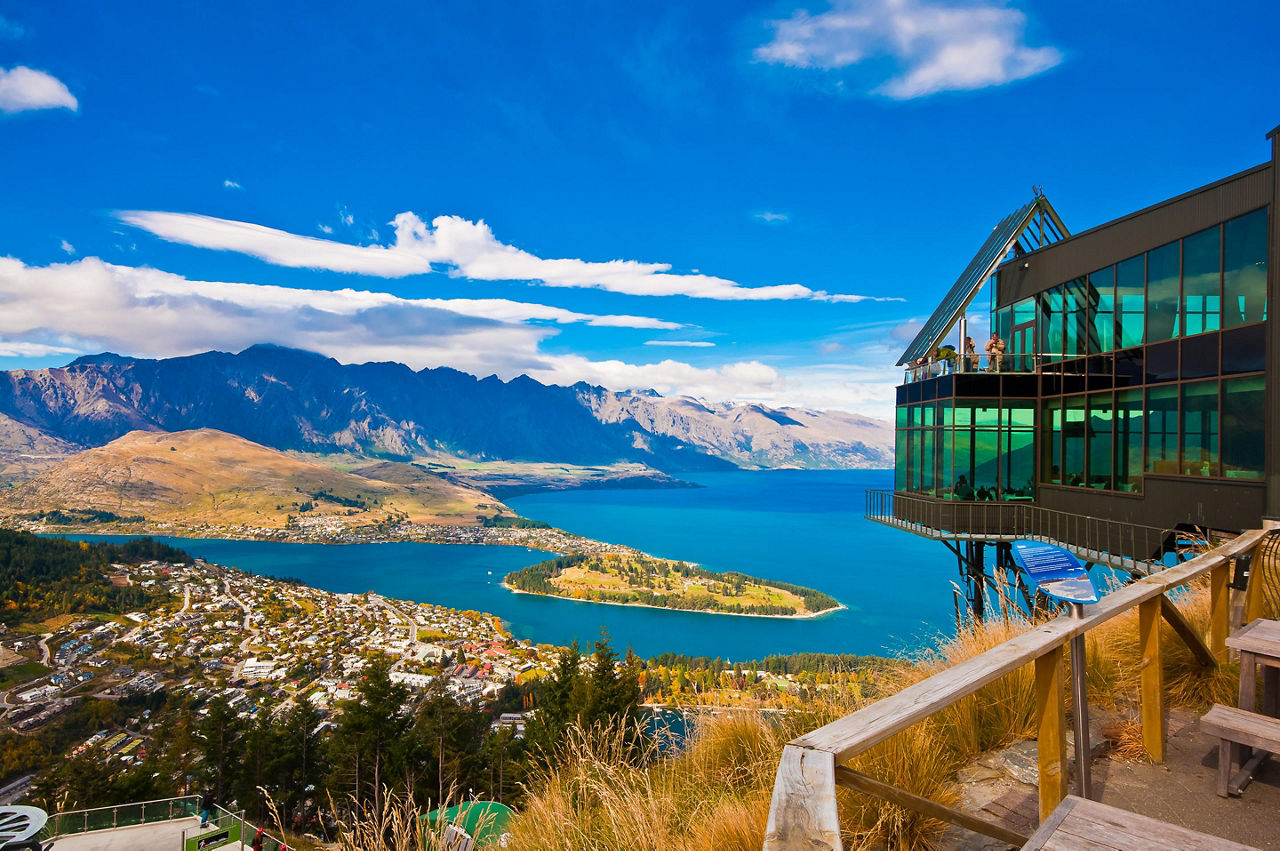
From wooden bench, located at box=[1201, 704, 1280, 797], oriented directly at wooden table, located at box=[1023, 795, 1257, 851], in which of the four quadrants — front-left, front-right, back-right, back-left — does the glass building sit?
back-right

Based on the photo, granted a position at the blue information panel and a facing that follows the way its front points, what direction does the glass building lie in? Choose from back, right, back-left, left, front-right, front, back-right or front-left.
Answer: back-left
